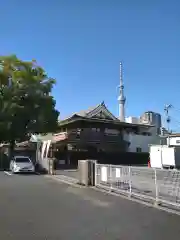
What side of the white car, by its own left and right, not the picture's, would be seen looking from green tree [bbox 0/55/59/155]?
back

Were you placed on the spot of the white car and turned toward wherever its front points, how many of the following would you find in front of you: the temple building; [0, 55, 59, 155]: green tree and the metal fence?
1

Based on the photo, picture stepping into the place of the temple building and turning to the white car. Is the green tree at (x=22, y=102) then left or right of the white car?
right

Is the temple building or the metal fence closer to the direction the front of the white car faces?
the metal fence

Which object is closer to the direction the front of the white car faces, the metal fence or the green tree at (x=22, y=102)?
the metal fence

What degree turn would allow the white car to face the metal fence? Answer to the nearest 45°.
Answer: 0° — it already faces it

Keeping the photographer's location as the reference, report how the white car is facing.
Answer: facing the viewer

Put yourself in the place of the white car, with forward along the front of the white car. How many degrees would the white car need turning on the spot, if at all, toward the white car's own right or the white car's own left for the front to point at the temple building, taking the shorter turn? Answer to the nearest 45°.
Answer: approximately 135° to the white car's own left

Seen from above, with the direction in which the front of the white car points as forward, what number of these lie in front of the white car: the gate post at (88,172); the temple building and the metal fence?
2

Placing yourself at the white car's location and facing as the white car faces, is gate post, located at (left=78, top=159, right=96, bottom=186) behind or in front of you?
in front
